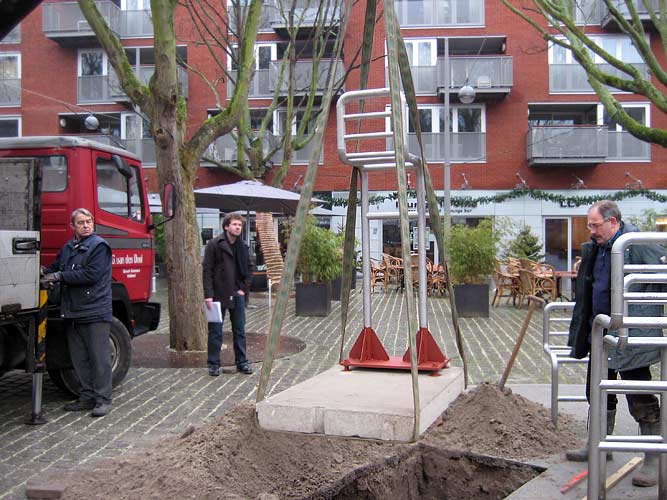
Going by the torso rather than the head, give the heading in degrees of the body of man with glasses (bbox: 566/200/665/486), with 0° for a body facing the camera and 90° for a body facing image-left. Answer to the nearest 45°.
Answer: approximately 45°

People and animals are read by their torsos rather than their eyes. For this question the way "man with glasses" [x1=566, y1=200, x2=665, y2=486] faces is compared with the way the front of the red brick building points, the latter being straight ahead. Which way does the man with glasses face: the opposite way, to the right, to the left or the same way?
to the right

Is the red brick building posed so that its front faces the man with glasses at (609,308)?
yes

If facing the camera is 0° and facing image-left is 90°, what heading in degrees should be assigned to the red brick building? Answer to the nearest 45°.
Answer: approximately 0°

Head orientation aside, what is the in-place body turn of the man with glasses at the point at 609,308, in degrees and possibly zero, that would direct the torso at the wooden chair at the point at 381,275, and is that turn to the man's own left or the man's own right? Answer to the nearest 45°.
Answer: approximately 90° to the man's own right
